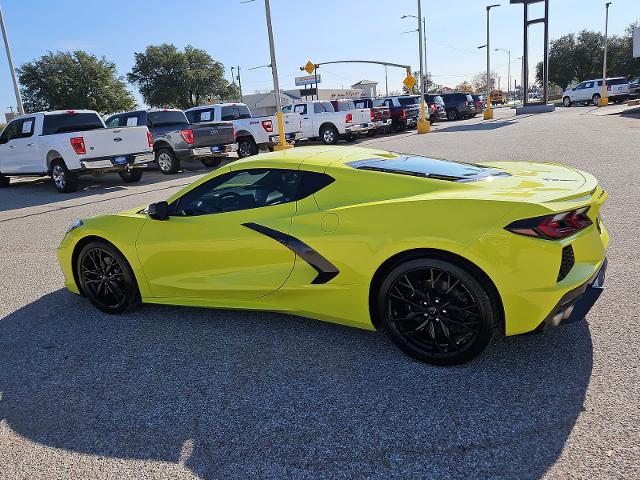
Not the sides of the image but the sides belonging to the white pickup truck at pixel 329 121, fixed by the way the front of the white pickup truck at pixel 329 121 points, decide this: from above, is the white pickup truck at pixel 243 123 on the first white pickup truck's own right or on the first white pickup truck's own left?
on the first white pickup truck's own left

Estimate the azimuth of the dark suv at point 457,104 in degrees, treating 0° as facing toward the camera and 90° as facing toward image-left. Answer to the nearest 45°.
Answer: approximately 135°

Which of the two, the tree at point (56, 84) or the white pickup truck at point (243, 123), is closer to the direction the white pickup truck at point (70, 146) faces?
the tree

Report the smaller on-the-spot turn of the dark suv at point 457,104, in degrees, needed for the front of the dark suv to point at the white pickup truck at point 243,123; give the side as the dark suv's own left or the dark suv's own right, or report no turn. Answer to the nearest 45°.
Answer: approximately 135° to the dark suv's own left

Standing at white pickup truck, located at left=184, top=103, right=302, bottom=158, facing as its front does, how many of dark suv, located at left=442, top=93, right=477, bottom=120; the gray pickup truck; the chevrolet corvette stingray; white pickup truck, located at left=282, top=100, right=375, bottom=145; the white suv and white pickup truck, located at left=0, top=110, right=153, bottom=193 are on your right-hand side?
3

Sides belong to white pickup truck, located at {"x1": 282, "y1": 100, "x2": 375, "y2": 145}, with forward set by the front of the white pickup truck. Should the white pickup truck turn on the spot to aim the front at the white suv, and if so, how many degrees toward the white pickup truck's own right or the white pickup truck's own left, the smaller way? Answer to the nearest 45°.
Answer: approximately 90° to the white pickup truck's own right

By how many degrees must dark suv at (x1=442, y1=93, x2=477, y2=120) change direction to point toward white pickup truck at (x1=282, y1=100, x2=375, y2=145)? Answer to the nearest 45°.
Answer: approximately 135° to its left

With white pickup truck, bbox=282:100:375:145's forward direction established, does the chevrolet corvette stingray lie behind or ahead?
behind

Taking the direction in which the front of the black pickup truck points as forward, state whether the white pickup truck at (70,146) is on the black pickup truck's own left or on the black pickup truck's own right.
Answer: on the black pickup truck's own left

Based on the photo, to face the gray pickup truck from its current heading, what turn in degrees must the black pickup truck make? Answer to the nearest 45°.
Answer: approximately 90° to its left
